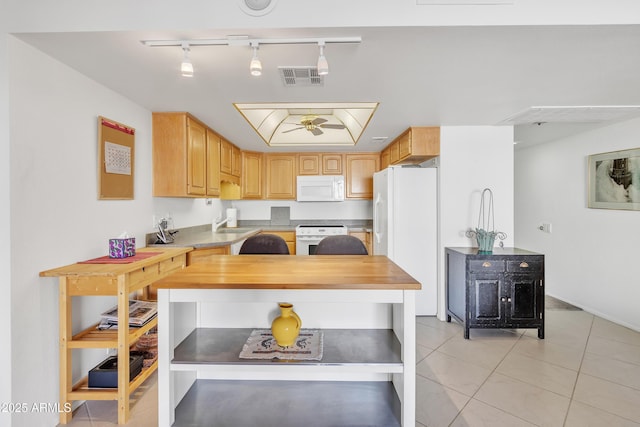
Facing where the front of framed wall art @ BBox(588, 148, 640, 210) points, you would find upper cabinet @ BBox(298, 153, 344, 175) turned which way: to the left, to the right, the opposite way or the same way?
to the left

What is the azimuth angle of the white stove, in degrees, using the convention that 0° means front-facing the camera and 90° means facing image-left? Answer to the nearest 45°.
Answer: approximately 0°

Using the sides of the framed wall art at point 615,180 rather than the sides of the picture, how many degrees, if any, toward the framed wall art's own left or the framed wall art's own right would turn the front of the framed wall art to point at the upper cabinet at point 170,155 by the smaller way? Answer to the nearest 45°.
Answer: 0° — it already faces it

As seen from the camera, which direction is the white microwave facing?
toward the camera

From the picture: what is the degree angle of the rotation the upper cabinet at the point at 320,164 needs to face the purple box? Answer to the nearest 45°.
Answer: approximately 45° to its right

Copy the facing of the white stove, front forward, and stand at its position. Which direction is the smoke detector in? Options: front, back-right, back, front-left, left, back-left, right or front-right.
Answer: front

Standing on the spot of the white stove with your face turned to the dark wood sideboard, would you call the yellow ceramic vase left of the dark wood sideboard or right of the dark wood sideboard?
right

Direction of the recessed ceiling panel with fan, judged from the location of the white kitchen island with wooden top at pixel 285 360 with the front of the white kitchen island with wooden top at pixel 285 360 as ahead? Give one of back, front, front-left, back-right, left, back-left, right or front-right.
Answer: back

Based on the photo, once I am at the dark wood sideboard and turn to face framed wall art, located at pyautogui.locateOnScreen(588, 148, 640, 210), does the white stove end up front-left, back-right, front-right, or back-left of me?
back-left

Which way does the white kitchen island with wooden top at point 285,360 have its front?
toward the camera

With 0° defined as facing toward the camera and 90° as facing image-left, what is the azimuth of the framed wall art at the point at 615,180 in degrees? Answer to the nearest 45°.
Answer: approximately 45°

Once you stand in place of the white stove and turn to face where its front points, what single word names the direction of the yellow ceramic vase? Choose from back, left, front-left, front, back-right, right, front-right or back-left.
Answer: front

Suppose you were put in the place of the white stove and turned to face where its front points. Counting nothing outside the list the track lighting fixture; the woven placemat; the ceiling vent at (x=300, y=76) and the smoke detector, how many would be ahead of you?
4

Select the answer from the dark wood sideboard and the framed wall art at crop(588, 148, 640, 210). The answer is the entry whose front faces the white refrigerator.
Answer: the framed wall art

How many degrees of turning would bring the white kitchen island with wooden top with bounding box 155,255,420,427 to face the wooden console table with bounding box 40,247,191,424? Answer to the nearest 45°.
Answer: approximately 135° to its right
